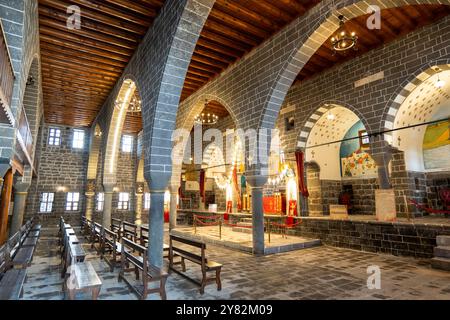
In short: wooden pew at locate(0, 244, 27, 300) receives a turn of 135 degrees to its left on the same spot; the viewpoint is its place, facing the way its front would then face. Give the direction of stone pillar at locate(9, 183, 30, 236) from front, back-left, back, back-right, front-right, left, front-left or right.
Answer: front-right

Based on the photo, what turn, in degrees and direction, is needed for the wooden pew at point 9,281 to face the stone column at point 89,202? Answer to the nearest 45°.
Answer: approximately 90° to its left

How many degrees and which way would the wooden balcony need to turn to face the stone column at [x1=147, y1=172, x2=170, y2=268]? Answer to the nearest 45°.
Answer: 0° — it already faces it

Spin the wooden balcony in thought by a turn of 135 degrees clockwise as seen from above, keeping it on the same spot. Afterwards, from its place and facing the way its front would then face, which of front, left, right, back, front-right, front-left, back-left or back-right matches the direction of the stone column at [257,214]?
back-left

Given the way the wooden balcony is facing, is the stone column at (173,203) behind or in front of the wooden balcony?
in front

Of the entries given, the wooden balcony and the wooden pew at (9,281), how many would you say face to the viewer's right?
2

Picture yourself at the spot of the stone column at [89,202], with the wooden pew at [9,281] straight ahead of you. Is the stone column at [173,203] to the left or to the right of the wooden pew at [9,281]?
left

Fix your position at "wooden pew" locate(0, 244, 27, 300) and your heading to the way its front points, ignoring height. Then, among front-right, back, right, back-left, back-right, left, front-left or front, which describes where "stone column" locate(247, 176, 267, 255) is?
front

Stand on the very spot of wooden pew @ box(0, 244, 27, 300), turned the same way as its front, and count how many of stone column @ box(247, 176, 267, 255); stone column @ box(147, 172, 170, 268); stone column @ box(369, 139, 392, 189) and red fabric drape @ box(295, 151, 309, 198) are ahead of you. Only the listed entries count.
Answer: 4

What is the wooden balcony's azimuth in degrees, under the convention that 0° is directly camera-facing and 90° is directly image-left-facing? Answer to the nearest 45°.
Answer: approximately 270°

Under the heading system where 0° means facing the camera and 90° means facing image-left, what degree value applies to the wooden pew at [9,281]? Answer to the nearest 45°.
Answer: approximately 270°

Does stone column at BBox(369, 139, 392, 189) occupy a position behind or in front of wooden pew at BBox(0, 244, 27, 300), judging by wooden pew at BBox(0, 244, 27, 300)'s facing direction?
in front
